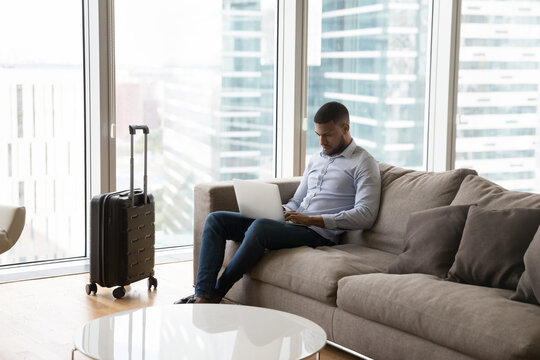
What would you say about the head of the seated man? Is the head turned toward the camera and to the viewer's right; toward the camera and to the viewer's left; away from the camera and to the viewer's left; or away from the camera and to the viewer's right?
toward the camera and to the viewer's left

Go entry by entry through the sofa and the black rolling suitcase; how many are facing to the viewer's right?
0

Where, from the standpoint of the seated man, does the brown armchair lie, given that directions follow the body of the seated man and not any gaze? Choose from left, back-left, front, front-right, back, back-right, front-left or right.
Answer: front-right

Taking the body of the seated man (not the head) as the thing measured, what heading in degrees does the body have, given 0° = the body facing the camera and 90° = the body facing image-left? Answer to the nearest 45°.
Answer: approximately 45°

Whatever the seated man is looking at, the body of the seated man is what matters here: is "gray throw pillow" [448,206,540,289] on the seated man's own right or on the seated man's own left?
on the seated man's own left

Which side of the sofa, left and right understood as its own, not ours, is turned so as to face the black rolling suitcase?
right

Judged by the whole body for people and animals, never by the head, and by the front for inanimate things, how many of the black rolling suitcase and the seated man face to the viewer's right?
0

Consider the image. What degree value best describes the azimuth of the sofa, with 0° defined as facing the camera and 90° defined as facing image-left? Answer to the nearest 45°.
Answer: approximately 45°
